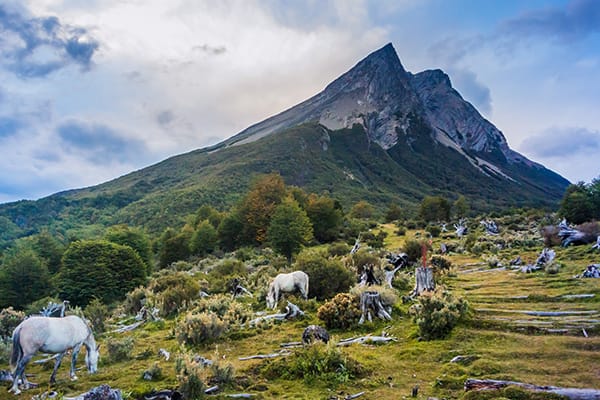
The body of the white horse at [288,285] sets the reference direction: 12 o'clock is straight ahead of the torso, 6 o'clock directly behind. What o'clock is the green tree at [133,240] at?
The green tree is roughly at 2 o'clock from the white horse.

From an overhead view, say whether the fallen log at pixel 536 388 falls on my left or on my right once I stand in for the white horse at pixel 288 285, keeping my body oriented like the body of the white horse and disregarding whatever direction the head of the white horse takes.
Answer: on my left

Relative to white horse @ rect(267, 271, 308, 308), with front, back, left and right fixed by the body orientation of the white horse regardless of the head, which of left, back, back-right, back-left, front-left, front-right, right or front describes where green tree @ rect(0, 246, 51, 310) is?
front-right

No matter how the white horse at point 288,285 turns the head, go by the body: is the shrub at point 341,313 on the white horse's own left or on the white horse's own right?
on the white horse's own left

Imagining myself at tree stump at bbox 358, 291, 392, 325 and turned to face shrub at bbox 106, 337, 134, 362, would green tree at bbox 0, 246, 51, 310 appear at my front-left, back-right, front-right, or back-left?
front-right

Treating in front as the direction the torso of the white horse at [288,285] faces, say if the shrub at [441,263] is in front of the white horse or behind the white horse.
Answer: behind

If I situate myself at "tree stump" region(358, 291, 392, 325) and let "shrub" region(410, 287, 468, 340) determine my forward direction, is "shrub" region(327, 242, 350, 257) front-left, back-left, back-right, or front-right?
back-left

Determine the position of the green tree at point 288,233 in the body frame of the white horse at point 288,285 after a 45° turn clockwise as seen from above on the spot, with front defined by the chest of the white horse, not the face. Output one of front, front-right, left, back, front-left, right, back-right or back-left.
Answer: front-right

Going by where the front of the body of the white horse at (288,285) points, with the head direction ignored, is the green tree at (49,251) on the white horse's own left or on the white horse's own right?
on the white horse's own right

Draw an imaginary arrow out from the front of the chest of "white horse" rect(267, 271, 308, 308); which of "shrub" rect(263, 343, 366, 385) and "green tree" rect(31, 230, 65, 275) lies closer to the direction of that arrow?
the green tree

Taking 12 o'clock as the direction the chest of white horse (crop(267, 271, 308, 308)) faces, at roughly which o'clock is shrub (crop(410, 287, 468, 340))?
The shrub is roughly at 8 o'clock from the white horse.

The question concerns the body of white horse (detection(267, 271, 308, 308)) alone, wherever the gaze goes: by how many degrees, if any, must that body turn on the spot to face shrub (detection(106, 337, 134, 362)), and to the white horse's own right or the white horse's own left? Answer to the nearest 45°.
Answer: approximately 45° to the white horse's own left

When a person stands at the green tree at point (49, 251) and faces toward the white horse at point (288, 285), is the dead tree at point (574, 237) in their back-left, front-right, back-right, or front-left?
front-left

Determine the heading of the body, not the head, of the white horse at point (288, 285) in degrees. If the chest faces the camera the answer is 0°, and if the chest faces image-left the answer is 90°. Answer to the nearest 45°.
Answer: approximately 90°
